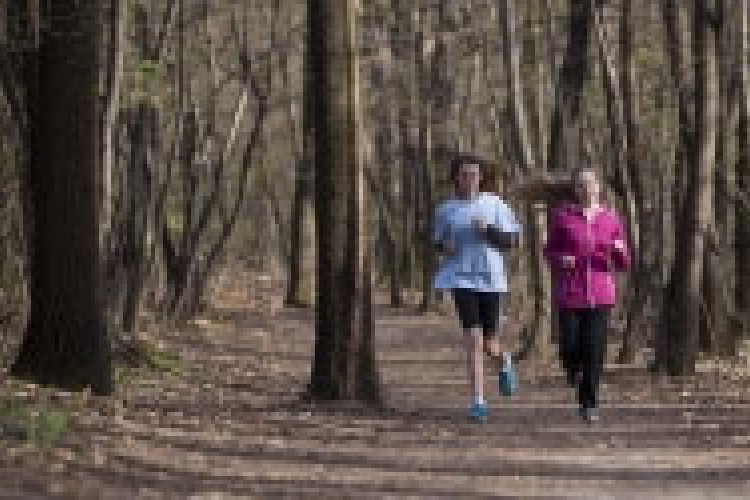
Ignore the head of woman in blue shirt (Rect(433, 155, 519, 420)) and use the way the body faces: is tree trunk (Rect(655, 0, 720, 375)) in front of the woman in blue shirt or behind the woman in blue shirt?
behind

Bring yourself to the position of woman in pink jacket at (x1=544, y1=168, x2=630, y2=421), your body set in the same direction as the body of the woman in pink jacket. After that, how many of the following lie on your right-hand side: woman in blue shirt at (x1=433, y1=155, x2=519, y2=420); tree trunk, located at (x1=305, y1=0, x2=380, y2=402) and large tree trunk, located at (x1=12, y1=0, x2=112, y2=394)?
3

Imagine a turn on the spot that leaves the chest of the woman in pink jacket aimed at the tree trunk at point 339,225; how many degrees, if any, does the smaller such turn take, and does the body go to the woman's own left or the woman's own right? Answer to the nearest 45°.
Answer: approximately 90° to the woman's own right

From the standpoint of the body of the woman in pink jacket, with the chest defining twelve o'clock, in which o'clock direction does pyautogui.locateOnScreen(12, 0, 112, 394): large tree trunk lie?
The large tree trunk is roughly at 3 o'clock from the woman in pink jacket.

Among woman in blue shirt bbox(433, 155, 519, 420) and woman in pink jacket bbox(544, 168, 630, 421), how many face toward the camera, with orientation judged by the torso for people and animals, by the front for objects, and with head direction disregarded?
2

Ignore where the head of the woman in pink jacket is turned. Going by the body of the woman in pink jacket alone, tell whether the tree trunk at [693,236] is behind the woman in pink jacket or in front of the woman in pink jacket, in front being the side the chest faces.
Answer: behind

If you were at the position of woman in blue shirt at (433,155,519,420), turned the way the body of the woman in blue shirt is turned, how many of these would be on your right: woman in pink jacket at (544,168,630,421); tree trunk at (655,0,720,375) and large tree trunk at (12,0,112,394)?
1

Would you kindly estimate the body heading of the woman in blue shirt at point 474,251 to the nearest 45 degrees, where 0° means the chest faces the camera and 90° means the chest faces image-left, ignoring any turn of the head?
approximately 0°

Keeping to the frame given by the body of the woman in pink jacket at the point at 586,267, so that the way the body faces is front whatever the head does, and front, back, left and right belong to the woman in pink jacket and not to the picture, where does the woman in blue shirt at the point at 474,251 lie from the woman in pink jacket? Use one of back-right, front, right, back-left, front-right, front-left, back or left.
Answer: right
